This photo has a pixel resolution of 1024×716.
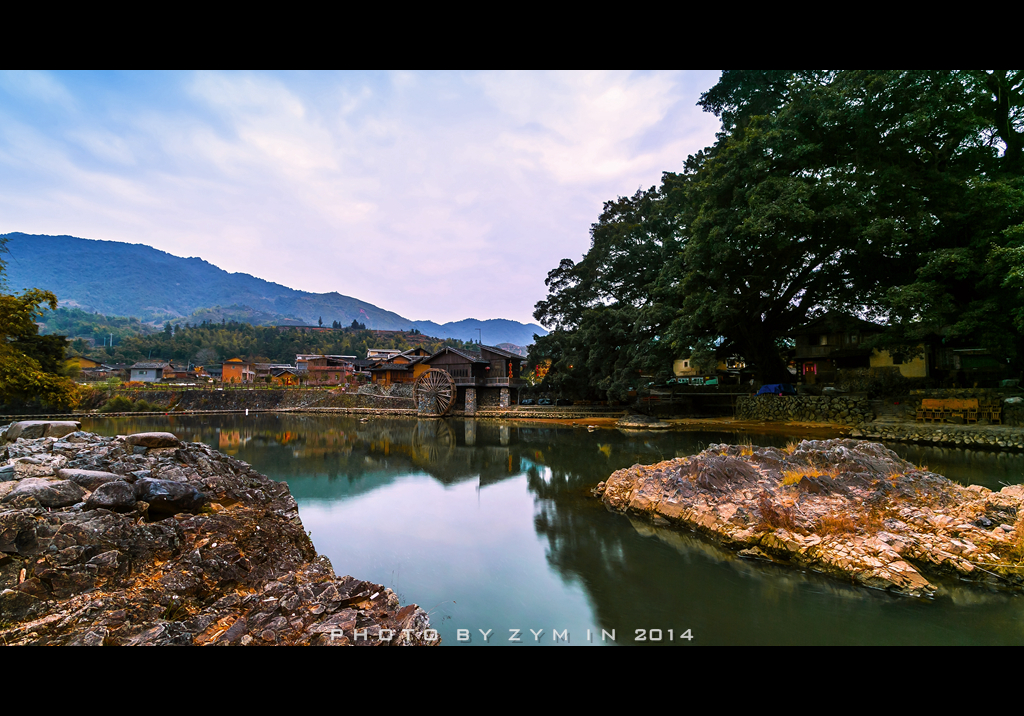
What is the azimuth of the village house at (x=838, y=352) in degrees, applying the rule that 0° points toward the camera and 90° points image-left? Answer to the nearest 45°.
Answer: approximately 45°

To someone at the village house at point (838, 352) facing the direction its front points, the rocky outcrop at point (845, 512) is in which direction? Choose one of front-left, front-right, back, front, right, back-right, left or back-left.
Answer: front-left

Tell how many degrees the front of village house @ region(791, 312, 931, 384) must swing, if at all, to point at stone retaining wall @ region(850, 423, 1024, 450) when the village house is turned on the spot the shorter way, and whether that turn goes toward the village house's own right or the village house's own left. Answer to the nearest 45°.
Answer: approximately 45° to the village house's own left

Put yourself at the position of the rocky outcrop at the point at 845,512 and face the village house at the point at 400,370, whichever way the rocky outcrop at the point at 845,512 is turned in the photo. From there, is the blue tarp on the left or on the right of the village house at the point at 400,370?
right

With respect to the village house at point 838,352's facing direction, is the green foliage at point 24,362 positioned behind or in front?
in front

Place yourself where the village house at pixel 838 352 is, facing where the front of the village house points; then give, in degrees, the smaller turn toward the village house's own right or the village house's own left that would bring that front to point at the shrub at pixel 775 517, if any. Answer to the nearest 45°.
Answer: approximately 45° to the village house's own left
